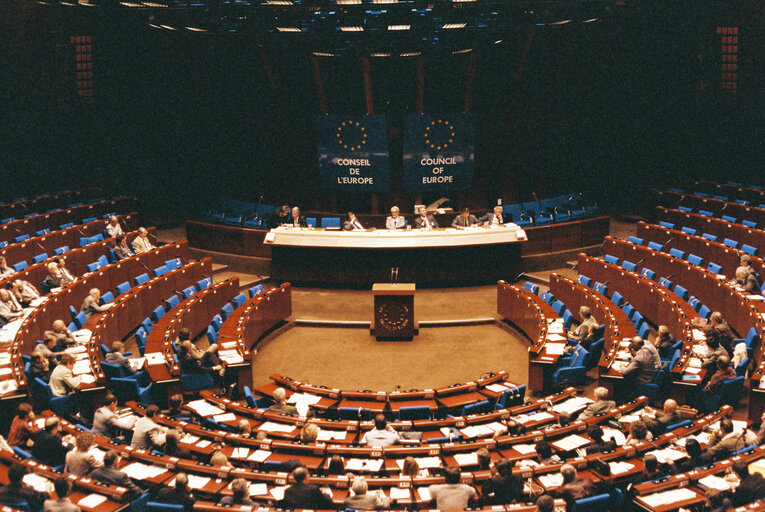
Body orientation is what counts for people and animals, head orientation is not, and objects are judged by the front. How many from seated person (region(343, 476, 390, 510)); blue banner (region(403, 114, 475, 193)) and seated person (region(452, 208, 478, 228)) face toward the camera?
2

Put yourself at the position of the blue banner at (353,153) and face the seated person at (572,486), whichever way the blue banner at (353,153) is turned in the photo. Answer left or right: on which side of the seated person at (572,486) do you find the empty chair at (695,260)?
left

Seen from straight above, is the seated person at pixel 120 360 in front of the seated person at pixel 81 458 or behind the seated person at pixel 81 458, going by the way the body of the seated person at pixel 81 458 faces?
in front

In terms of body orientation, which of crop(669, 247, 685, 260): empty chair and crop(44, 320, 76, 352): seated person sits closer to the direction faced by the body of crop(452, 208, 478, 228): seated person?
the seated person

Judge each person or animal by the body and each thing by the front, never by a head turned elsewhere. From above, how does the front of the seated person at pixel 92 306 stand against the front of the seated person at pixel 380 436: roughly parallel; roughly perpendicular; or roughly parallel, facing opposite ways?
roughly perpendicular

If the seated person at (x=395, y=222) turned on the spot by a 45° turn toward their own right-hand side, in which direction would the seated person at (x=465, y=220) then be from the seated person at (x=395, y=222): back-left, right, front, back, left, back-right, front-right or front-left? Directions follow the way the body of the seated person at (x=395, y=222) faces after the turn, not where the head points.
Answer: back-left

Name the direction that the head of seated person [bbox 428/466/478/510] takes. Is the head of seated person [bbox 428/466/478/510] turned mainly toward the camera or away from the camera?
away from the camera

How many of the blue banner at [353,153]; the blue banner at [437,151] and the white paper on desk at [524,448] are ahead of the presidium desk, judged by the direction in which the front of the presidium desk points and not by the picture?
1

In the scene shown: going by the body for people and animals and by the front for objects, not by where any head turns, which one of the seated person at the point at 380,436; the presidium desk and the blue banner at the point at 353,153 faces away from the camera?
the seated person

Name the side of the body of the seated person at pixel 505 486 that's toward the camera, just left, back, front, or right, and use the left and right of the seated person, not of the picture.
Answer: back

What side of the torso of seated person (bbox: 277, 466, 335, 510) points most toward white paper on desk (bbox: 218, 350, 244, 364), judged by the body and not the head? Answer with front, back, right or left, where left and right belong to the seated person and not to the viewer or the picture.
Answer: front

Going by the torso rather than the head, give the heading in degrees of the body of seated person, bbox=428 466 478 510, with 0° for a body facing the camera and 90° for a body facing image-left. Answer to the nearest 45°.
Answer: approximately 180°

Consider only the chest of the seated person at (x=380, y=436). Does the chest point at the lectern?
yes

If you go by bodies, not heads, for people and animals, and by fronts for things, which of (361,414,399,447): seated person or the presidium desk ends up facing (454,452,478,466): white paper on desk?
the presidium desk

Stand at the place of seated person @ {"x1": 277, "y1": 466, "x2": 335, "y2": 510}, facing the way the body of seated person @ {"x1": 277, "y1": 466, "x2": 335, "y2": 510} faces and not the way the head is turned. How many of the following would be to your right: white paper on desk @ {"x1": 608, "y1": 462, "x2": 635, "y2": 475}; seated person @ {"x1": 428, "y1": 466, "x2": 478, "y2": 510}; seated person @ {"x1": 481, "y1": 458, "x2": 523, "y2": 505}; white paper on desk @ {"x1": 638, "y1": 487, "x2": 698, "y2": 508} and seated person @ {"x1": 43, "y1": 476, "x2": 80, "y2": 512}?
4

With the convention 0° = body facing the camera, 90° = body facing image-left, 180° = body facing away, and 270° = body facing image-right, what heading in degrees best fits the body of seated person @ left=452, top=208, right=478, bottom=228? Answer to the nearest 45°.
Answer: approximately 0°

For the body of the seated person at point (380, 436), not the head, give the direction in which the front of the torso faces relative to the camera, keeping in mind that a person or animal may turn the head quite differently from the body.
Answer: away from the camera
